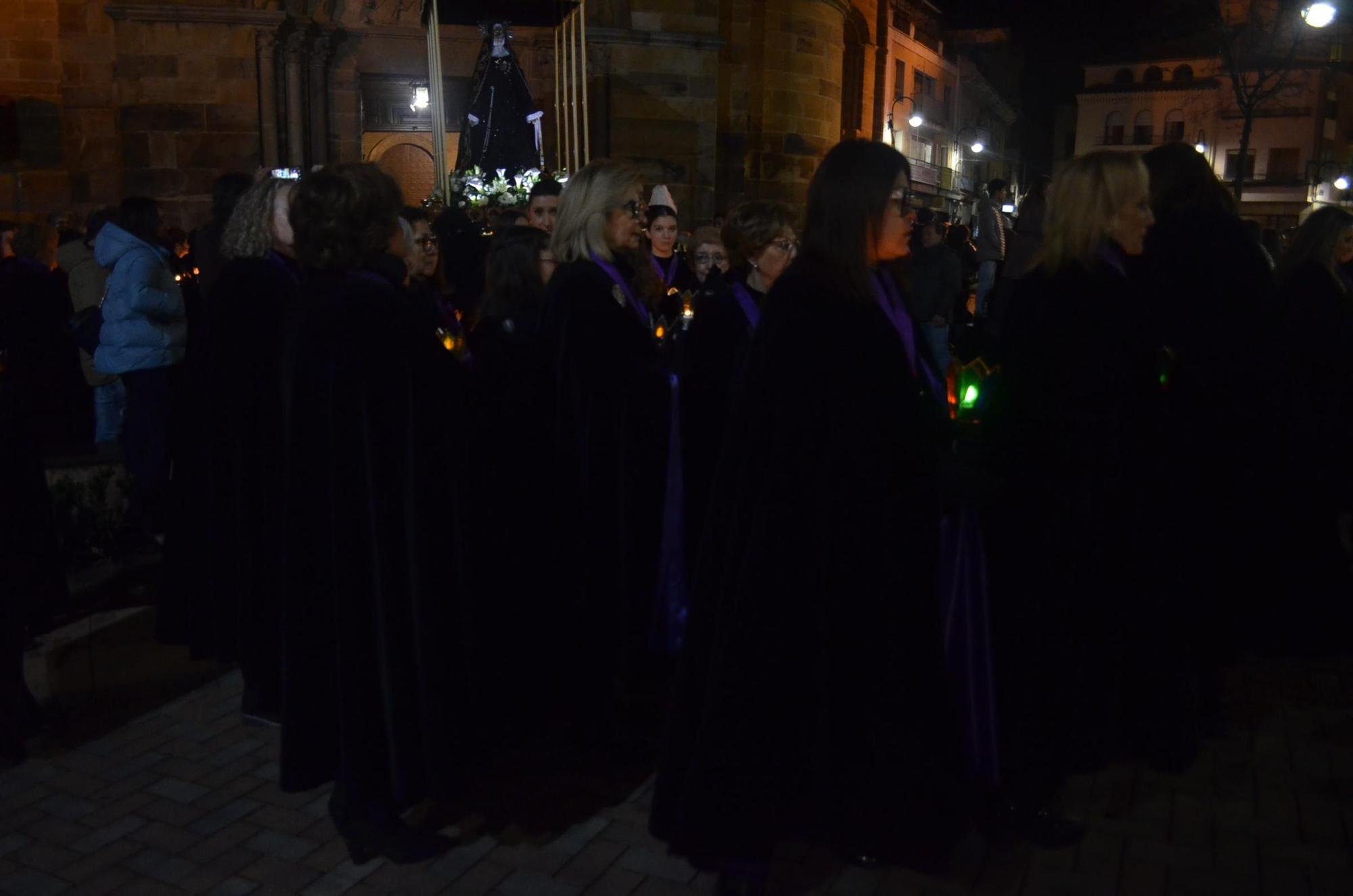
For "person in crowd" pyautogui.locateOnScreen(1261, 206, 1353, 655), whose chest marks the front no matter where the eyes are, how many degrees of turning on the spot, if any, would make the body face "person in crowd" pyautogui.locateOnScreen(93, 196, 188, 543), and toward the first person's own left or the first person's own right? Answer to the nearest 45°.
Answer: approximately 180°

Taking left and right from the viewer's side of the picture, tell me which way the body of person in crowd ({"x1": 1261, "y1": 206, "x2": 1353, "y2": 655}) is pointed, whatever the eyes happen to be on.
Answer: facing to the right of the viewer

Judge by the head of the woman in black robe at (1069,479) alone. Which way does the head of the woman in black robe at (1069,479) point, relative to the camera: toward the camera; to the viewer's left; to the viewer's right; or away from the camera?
to the viewer's right

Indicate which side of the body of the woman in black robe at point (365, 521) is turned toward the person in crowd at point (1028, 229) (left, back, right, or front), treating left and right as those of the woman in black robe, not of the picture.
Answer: front

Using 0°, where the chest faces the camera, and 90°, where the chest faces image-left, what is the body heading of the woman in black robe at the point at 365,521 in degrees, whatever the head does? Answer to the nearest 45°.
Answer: approximately 225°

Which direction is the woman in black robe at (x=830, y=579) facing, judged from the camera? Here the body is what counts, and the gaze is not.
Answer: to the viewer's right

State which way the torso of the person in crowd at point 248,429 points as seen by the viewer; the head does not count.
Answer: to the viewer's right

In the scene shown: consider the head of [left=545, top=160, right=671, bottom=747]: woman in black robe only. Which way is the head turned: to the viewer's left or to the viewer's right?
to the viewer's right

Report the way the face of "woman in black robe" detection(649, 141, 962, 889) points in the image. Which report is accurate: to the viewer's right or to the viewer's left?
to the viewer's right

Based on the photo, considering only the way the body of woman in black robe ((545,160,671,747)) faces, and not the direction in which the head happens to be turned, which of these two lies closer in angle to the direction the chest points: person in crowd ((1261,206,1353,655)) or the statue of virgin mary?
the person in crowd

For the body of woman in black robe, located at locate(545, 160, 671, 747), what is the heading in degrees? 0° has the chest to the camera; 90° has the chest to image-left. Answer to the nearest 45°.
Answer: approximately 270°

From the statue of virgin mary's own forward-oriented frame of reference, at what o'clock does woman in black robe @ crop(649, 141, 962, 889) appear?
The woman in black robe is roughly at 12 o'clock from the statue of virgin mary.

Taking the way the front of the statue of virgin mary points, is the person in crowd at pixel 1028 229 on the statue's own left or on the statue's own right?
on the statue's own left

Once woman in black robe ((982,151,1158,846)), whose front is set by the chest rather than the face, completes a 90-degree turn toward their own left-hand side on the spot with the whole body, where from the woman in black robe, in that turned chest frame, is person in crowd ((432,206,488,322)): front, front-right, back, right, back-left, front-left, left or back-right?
front-left

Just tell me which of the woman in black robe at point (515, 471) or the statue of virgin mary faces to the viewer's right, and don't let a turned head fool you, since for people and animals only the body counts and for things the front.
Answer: the woman in black robe

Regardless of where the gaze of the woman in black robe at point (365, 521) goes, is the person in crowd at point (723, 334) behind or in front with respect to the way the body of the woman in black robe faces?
in front
